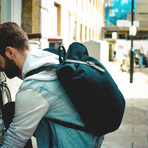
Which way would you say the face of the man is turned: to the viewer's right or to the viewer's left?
to the viewer's left

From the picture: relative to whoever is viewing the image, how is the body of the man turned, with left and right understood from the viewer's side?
facing to the left of the viewer
